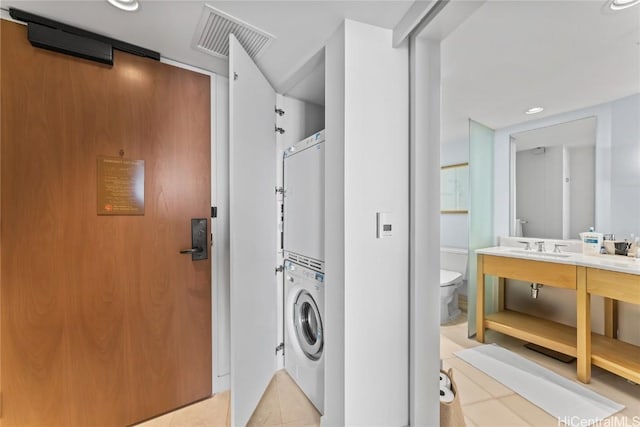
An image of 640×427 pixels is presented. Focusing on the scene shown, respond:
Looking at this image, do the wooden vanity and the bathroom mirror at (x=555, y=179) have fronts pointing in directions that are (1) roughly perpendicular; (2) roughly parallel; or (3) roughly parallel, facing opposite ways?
roughly parallel

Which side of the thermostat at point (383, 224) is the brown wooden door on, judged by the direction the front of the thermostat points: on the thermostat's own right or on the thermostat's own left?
on the thermostat's own right

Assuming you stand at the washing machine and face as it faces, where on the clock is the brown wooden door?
The brown wooden door is roughly at 1 o'clock from the washing machine.

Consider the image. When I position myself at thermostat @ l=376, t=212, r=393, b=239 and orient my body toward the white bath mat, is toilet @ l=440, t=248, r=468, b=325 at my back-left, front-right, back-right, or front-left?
front-left

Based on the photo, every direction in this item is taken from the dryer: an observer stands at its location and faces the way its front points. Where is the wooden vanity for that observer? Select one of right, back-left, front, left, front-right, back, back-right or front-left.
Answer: back-left

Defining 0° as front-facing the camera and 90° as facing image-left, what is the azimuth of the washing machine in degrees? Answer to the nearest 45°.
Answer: approximately 45°

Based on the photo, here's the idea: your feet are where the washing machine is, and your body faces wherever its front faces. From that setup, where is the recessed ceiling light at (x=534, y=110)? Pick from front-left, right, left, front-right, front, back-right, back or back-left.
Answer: back-left

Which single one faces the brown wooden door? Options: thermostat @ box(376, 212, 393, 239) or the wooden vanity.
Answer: the wooden vanity

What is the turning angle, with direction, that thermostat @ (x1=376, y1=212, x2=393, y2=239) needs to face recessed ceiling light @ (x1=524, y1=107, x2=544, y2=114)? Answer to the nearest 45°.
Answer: approximately 90° to its left

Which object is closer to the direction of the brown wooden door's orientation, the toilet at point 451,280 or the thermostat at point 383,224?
the thermostat

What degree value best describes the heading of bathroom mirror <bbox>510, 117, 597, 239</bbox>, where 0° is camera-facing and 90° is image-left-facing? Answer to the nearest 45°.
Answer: approximately 45°
